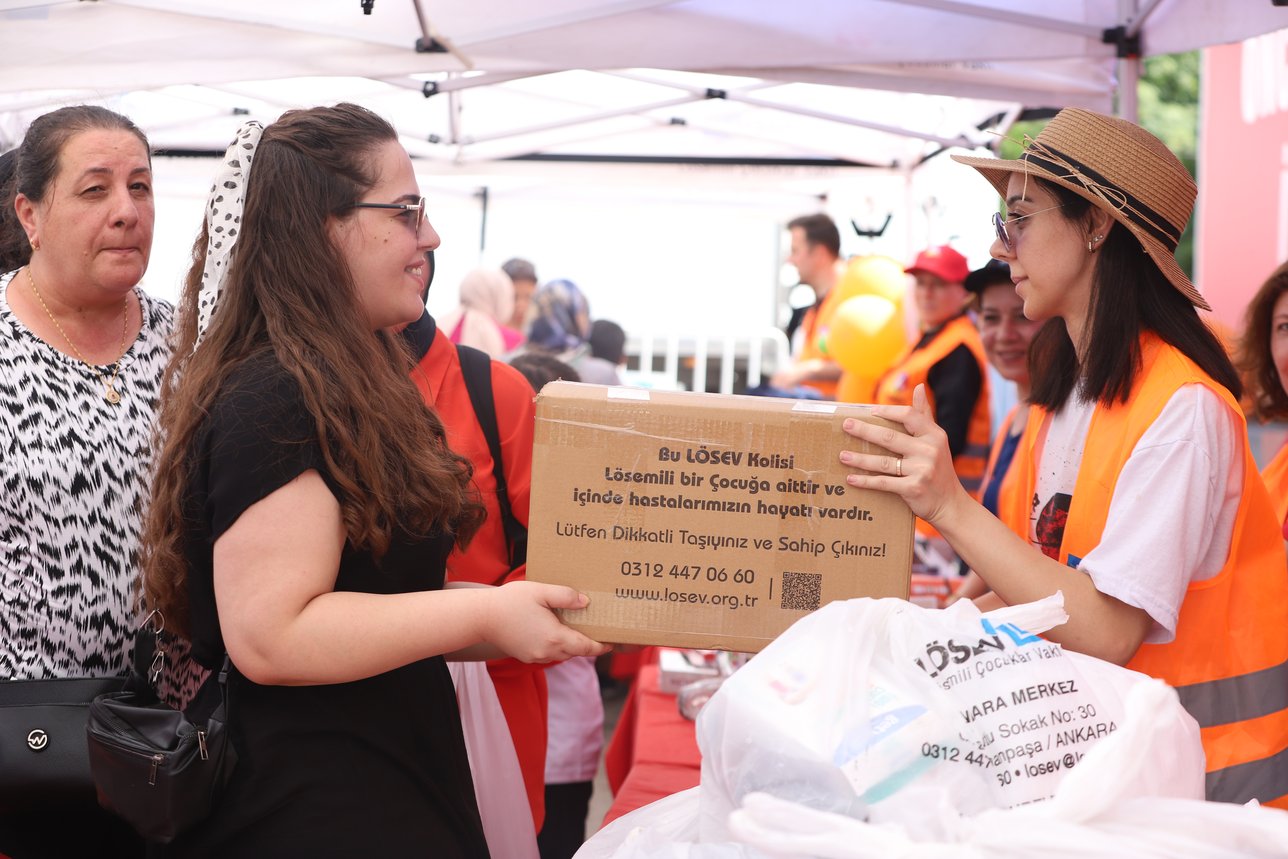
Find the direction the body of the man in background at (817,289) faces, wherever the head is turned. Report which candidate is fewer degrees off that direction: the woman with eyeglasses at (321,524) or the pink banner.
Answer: the woman with eyeglasses

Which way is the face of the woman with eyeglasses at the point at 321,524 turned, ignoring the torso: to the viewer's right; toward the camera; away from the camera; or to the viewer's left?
to the viewer's right

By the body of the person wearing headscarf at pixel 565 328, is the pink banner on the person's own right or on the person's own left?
on the person's own right

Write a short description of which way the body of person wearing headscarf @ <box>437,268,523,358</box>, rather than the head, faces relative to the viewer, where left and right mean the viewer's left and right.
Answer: facing away from the viewer and to the right of the viewer

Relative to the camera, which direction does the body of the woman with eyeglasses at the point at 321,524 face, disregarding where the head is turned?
to the viewer's right

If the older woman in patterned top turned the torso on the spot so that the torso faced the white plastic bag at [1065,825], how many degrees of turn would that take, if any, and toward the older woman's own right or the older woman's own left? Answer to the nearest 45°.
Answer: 0° — they already face it

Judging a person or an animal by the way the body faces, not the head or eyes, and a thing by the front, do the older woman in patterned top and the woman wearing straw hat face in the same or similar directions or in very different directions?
very different directions

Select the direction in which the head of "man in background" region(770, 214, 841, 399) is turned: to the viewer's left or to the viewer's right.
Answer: to the viewer's left

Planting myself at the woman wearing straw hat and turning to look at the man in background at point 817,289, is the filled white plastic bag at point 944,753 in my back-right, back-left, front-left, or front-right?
back-left
